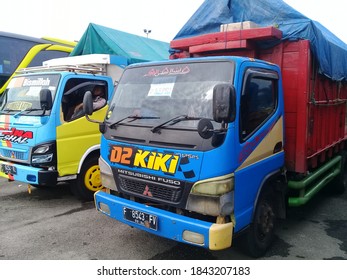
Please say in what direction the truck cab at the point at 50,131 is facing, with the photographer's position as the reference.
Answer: facing the viewer and to the left of the viewer

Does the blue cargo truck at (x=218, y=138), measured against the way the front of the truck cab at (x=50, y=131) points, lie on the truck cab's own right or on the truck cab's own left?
on the truck cab's own left

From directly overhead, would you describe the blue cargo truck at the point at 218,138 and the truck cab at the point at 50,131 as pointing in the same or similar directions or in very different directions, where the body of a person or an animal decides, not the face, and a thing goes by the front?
same or similar directions

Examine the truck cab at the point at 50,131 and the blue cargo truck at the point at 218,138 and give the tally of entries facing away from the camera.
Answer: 0

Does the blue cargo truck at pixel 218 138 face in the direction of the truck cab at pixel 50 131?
no

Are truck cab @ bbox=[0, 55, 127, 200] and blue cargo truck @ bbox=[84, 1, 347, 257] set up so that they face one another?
no
